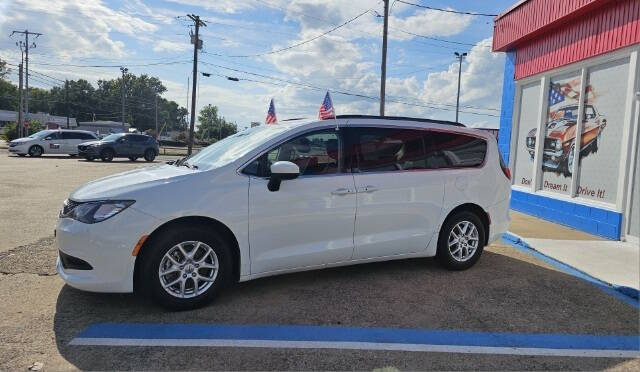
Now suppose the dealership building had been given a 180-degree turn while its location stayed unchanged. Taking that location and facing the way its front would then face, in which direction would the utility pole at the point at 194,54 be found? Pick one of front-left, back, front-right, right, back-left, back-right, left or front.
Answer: left

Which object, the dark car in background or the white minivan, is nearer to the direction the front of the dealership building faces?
the white minivan

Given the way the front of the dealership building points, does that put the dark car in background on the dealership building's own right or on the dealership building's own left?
on the dealership building's own right

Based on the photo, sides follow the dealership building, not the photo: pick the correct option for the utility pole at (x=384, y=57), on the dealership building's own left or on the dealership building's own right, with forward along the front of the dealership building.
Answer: on the dealership building's own right

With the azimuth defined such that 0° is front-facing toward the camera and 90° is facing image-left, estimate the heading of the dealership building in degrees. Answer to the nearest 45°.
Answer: approximately 45°
